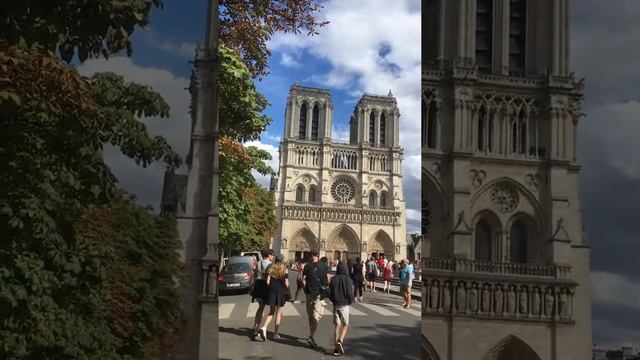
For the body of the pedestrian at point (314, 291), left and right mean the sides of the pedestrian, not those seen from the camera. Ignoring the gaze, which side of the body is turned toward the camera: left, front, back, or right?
back

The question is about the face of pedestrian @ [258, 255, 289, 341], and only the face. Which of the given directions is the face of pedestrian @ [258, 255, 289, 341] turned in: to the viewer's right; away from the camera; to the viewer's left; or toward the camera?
away from the camera

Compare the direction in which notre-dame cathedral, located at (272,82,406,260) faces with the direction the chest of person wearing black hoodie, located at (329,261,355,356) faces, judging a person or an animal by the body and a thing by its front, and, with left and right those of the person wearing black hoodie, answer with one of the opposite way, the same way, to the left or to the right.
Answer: the opposite way

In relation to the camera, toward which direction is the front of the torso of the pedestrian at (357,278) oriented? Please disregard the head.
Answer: away from the camera

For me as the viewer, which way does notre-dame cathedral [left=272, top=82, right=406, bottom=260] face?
facing the viewer

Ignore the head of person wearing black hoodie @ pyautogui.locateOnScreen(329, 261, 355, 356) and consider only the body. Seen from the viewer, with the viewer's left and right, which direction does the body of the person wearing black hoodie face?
facing away from the viewer

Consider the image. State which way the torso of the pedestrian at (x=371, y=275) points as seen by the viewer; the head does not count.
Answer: away from the camera
